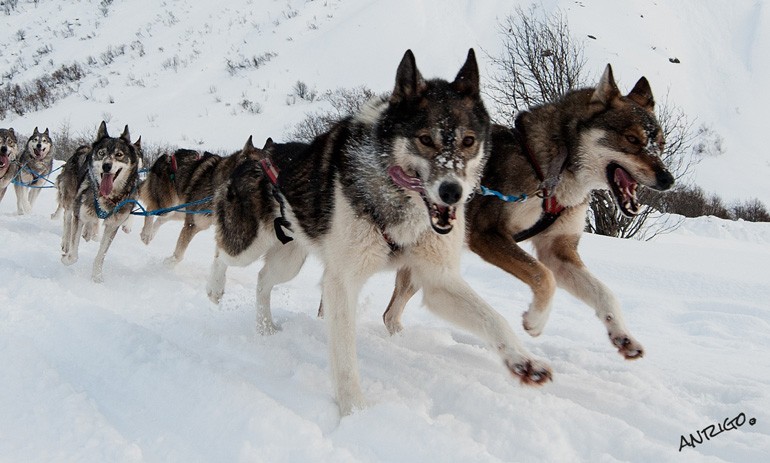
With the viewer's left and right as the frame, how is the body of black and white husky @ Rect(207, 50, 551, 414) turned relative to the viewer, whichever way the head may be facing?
facing the viewer and to the right of the viewer

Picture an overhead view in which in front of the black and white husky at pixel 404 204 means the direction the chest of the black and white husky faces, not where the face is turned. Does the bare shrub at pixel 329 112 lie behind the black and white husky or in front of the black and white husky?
behind

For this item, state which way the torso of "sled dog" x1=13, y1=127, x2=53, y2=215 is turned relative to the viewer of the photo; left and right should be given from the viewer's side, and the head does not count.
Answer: facing the viewer

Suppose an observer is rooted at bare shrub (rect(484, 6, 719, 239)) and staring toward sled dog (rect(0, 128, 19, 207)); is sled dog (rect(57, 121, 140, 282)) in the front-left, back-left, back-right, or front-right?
front-left

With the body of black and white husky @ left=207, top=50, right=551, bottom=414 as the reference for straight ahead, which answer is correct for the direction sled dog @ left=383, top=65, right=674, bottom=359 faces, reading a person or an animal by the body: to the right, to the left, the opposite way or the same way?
the same way

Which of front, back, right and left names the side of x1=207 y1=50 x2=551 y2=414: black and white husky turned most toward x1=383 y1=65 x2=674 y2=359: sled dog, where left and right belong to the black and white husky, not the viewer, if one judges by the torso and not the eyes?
left

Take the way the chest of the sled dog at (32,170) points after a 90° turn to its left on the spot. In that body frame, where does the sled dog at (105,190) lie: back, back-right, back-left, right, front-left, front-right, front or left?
right

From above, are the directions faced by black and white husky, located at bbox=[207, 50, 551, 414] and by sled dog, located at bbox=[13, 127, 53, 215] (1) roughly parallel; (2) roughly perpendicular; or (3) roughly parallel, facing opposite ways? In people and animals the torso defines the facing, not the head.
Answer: roughly parallel

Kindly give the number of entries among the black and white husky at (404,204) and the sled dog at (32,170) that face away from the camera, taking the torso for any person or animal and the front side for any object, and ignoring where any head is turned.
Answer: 0

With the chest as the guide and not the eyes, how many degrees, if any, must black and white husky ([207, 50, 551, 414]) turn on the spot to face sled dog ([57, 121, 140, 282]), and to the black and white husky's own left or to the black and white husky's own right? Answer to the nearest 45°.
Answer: approximately 180°

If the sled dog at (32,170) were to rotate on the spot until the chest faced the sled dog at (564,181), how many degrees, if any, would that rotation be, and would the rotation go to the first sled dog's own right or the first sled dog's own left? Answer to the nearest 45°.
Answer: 0° — it already faces it

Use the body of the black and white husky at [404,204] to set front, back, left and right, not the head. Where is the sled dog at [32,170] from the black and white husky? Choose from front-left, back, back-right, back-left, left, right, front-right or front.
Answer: back
